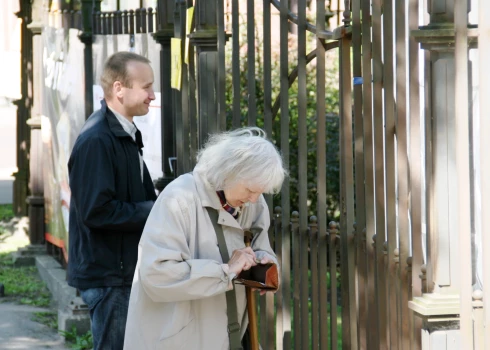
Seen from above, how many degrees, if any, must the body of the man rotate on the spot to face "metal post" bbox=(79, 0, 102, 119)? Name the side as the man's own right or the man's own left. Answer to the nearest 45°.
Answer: approximately 90° to the man's own left

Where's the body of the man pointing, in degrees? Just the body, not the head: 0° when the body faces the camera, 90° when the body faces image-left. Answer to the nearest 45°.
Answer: approximately 270°

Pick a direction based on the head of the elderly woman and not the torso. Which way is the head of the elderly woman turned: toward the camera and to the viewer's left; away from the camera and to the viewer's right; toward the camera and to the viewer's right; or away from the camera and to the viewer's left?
toward the camera and to the viewer's right

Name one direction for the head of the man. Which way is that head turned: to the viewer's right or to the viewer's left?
to the viewer's right

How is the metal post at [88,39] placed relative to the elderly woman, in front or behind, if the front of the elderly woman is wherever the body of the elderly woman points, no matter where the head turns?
behind

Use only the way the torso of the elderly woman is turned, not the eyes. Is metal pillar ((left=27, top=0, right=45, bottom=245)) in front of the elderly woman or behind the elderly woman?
behind

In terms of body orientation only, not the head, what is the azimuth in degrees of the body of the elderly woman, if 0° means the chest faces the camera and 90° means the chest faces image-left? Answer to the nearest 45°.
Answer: approximately 315°

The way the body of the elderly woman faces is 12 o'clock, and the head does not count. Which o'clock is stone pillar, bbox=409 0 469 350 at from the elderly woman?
The stone pillar is roughly at 11 o'clock from the elderly woman.
